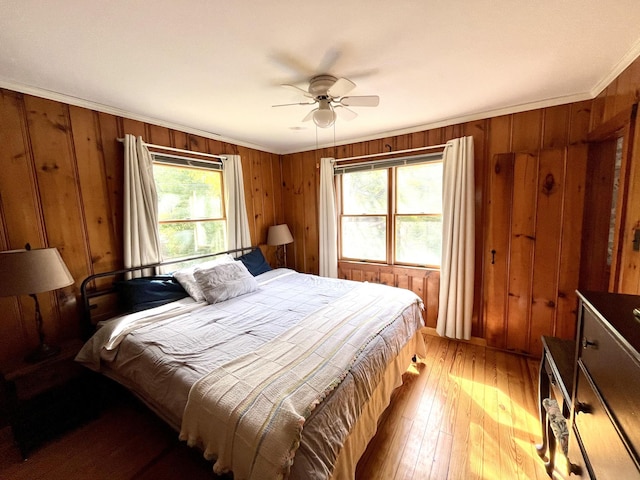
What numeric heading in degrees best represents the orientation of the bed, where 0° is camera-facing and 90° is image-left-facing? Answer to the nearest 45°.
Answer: approximately 315°

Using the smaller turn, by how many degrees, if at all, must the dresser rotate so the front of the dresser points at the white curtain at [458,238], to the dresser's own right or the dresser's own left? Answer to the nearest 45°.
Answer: approximately 45° to the dresser's own right

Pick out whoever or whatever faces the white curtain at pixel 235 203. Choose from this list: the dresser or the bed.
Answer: the dresser

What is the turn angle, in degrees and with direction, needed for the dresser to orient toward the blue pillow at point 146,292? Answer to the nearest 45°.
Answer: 0° — it already faces it

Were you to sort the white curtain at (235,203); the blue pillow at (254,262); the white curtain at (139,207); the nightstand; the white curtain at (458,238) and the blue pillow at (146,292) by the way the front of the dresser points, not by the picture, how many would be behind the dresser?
0

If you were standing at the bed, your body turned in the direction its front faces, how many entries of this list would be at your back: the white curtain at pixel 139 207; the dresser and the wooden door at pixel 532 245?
1

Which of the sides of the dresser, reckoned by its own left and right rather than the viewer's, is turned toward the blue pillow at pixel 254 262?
front

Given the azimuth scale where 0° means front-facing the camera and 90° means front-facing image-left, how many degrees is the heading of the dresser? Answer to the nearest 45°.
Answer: approximately 90°

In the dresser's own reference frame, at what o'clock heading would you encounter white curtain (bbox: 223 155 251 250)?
The white curtain is roughly at 12 o'clock from the dresser.

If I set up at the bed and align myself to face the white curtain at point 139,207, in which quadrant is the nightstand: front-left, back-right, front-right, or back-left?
front-left

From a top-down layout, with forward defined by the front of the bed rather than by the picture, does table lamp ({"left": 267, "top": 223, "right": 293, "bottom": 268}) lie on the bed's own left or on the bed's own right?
on the bed's own left

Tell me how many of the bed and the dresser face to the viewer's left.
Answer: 1

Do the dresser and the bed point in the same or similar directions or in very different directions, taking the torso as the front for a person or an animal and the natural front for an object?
very different directions

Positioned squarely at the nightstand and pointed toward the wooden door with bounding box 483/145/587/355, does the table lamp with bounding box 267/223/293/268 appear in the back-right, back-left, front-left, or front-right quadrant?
front-left

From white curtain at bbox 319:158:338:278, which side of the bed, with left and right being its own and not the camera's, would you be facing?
left

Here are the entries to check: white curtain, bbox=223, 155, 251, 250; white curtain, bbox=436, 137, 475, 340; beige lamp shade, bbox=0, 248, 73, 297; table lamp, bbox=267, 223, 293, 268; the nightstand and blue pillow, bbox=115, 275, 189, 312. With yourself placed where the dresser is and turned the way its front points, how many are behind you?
0
